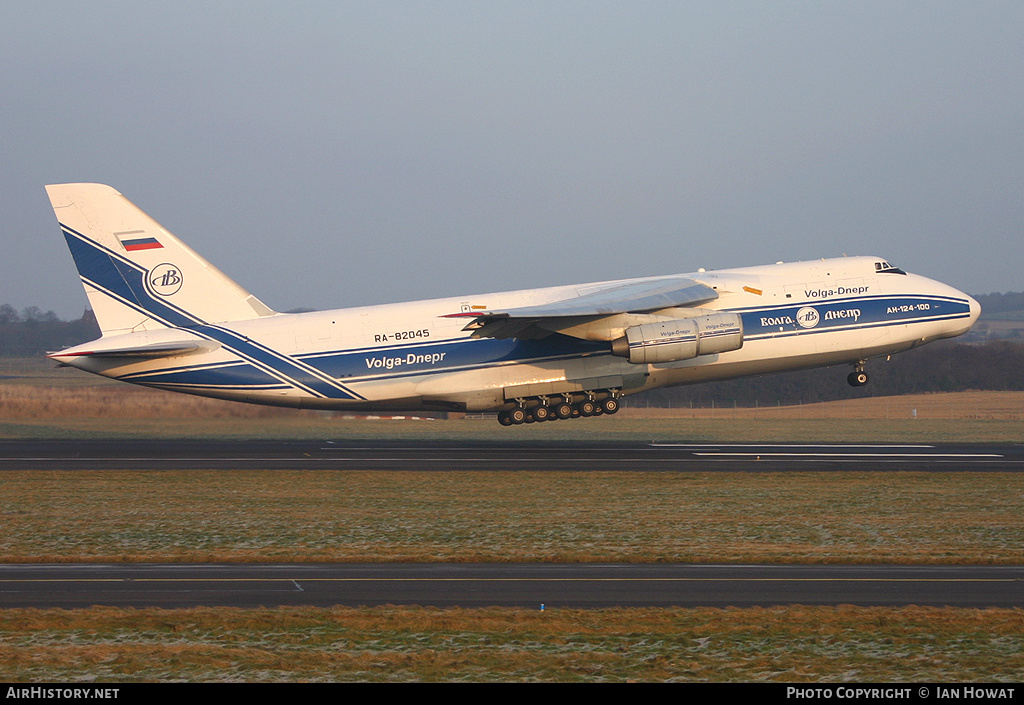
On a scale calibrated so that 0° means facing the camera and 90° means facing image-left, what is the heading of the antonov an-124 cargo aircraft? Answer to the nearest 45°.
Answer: approximately 270°
